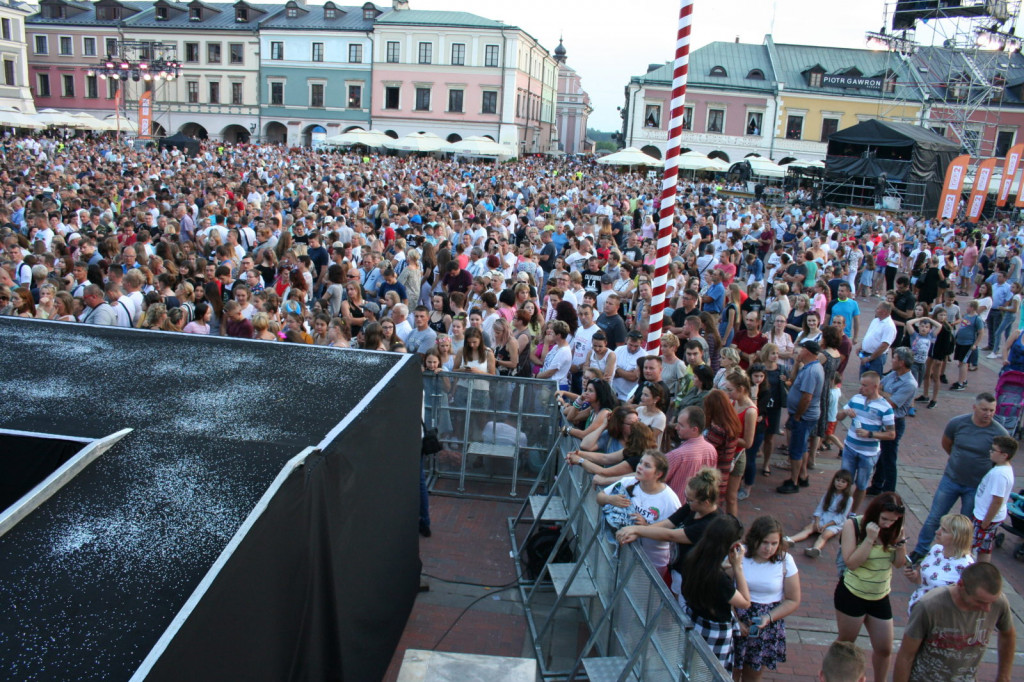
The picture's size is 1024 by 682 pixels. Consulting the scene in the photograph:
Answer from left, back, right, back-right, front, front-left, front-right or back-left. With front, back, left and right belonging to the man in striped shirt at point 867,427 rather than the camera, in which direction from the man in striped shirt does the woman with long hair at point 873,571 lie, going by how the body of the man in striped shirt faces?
front-left

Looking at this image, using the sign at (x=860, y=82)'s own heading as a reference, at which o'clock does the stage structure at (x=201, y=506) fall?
The stage structure is roughly at 12 o'clock from the sign.

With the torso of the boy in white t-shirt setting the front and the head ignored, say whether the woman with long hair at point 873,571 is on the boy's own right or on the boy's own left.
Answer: on the boy's own left

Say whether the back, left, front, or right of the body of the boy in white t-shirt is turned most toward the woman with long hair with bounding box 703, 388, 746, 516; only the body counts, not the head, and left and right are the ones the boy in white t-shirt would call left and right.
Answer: front

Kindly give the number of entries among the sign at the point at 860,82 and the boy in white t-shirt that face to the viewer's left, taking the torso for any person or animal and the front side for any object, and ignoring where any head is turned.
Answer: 1

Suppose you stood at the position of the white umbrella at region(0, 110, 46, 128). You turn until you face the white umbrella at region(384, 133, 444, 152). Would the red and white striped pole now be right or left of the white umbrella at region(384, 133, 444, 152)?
right

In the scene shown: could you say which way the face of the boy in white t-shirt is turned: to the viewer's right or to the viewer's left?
to the viewer's left

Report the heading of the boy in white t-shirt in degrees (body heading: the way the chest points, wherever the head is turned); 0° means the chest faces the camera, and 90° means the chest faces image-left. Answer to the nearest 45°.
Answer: approximately 90°

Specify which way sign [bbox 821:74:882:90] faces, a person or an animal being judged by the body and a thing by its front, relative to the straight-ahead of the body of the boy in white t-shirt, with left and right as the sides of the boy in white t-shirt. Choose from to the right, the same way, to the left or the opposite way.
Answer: to the left

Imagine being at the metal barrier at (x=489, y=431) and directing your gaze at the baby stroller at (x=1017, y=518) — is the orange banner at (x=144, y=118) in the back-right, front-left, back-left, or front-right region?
back-left
